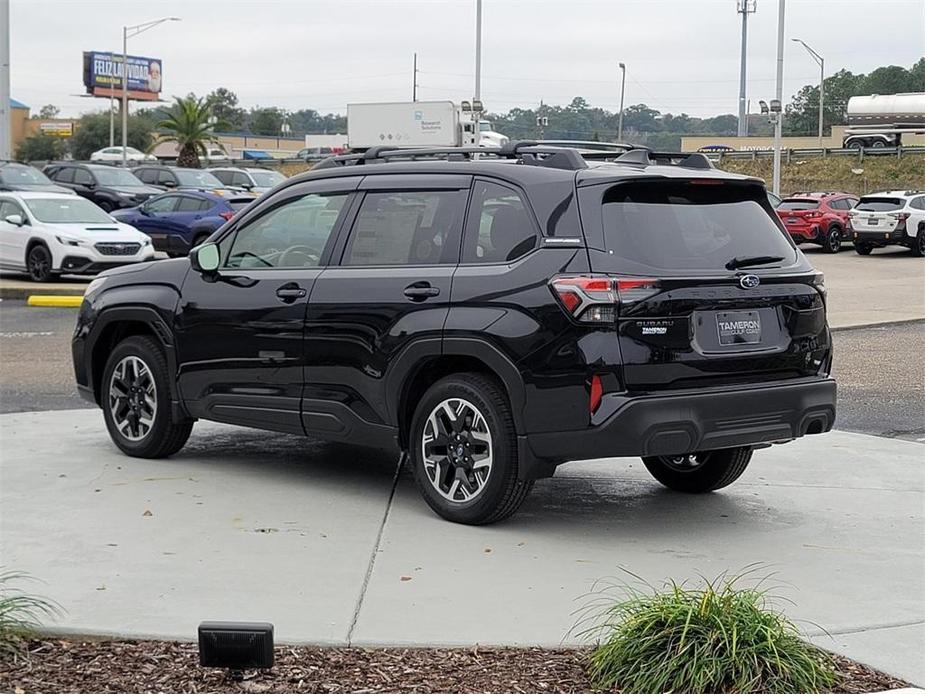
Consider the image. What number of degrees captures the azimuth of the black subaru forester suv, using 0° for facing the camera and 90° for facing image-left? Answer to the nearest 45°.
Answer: approximately 135°

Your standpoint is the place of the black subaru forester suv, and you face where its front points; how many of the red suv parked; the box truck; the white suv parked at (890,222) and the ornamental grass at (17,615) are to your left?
1

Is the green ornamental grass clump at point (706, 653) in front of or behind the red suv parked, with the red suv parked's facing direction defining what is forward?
behind

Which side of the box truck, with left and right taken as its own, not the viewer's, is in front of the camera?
right

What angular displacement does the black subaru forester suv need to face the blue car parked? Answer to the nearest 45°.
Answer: approximately 45° to its right

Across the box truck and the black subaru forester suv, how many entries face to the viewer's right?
1

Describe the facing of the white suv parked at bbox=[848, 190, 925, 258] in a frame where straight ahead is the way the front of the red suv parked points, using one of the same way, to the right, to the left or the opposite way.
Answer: the same way

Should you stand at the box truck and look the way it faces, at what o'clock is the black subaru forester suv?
The black subaru forester suv is roughly at 3 o'clock from the box truck.

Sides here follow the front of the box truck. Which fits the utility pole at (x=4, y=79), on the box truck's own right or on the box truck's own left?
on the box truck's own right

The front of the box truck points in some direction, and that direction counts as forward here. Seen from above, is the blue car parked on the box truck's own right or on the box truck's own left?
on the box truck's own right

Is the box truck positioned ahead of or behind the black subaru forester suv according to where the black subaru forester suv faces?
ahead

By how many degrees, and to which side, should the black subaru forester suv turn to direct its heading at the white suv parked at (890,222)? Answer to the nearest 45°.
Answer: approximately 45° to its right

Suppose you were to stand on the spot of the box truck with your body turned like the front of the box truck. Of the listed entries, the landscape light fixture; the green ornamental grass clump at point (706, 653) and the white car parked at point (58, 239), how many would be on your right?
3

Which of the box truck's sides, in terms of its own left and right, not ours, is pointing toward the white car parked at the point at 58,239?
right

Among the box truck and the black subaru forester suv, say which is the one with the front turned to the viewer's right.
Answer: the box truck

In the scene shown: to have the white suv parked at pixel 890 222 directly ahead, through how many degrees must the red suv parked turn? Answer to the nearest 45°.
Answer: approximately 90° to its right

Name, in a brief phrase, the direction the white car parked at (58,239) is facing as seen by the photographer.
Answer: facing the viewer and to the right of the viewer

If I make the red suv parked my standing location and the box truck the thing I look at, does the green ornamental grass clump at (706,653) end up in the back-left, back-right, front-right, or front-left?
back-left
